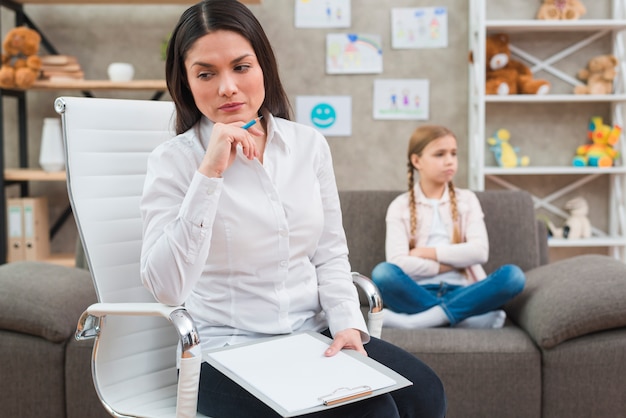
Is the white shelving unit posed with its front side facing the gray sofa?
yes

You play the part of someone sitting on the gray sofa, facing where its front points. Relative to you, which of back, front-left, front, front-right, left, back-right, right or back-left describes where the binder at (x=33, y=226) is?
back-right

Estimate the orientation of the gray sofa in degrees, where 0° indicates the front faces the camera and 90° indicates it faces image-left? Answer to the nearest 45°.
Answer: approximately 0°
